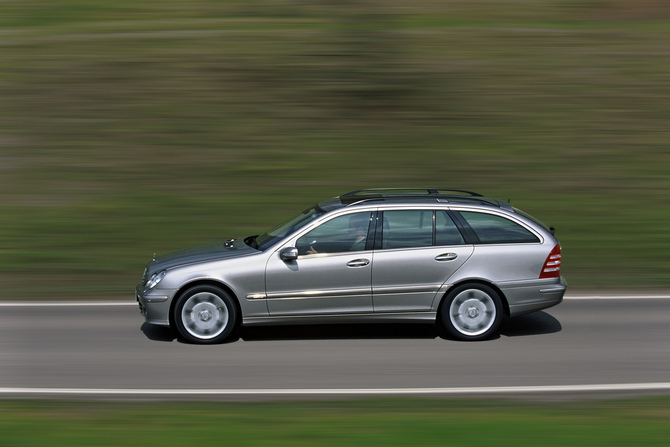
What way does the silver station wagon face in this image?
to the viewer's left
